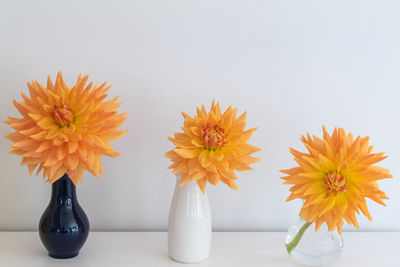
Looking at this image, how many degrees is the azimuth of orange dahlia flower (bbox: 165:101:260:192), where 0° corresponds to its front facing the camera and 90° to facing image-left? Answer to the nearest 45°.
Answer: approximately 0°
